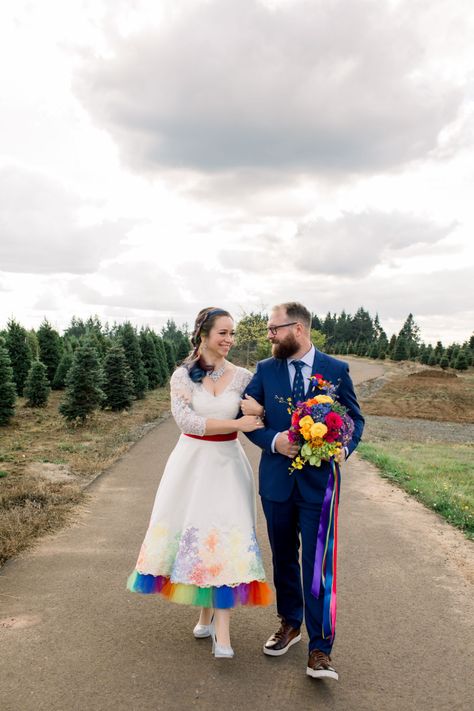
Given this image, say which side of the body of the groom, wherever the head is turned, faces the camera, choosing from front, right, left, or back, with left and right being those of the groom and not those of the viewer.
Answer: front

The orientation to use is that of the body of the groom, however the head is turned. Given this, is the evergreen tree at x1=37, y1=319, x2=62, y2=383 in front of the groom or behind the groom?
behind

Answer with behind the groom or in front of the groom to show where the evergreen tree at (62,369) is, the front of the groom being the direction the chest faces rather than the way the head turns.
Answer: behind

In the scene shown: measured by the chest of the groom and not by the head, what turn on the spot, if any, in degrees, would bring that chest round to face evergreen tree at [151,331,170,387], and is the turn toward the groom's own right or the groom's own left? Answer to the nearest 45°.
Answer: approximately 180°

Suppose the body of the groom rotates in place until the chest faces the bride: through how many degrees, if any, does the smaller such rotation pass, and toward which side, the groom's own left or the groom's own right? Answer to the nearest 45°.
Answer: approximately 90° to the groom's own right

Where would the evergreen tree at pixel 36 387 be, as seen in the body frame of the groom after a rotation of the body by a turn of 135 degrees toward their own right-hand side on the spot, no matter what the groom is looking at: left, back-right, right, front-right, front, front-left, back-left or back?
front

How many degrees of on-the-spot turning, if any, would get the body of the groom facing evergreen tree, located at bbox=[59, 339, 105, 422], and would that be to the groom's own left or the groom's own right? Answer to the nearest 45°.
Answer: approximately 135° to the groom's own right

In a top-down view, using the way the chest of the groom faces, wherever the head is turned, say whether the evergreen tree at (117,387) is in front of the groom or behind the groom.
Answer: behind

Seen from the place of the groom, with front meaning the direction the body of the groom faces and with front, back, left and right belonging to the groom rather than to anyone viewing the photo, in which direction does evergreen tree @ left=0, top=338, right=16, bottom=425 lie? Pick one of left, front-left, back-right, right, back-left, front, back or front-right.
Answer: back-right

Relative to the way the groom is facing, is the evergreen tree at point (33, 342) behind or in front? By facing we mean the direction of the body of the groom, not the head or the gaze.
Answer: behind

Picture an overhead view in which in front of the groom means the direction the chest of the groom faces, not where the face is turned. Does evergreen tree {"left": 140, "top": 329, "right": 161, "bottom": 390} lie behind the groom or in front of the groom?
behind

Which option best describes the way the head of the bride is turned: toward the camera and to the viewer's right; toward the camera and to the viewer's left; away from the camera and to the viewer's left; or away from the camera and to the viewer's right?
toward the camera and to the viewer's right

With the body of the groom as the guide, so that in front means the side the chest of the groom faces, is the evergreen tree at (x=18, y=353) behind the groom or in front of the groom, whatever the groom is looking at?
behind
